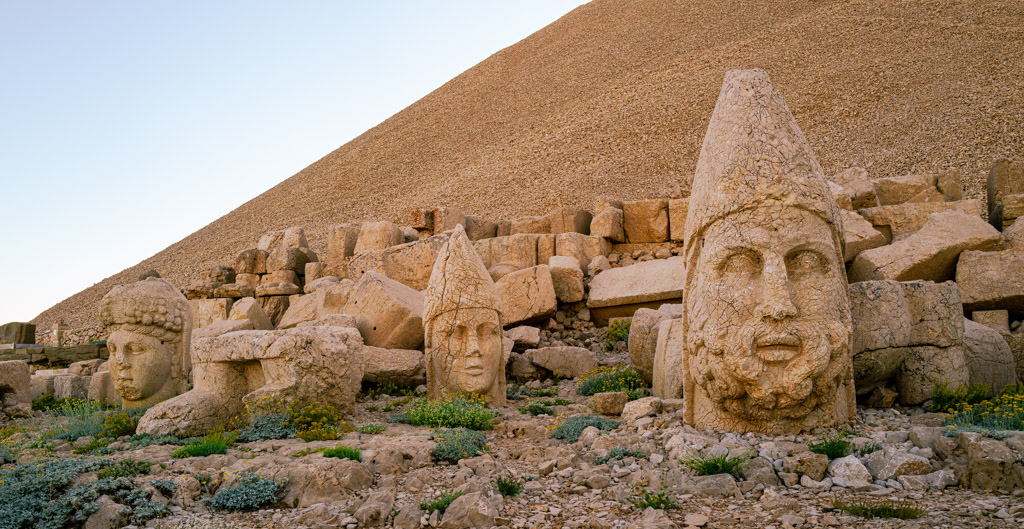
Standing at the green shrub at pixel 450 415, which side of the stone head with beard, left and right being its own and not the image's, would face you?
right

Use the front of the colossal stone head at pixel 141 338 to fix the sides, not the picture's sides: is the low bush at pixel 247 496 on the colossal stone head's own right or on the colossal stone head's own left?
on the colossal stone head's own left

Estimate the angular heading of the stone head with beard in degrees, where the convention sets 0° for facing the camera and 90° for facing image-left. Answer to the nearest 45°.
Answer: approximately 0°

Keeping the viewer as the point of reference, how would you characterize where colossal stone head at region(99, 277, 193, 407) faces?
facing the viewer and to the left of the viewer

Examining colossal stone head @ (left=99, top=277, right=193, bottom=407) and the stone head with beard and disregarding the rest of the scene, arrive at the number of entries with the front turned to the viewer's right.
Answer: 0

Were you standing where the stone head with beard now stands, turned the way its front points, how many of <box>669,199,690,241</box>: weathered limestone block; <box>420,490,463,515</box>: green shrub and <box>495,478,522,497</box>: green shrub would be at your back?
1

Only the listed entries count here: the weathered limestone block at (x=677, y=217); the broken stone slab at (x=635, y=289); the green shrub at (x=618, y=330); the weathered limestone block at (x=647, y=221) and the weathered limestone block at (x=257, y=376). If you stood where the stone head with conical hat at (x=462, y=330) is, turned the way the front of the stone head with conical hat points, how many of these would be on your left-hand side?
4

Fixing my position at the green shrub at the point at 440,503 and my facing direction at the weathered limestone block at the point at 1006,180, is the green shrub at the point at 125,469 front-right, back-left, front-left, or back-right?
back-left

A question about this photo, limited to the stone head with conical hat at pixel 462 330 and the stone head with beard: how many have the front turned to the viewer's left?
0

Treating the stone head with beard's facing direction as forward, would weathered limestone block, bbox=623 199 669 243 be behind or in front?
behind

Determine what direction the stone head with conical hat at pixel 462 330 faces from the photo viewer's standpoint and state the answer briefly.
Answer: facing the viewer and to the right of the viewer

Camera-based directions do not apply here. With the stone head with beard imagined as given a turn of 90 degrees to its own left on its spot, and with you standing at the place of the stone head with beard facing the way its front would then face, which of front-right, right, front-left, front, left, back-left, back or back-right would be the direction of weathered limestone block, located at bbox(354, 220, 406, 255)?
back-left

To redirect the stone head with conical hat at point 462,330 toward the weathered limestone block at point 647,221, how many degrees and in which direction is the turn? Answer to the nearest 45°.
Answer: approximately 90° to its left
